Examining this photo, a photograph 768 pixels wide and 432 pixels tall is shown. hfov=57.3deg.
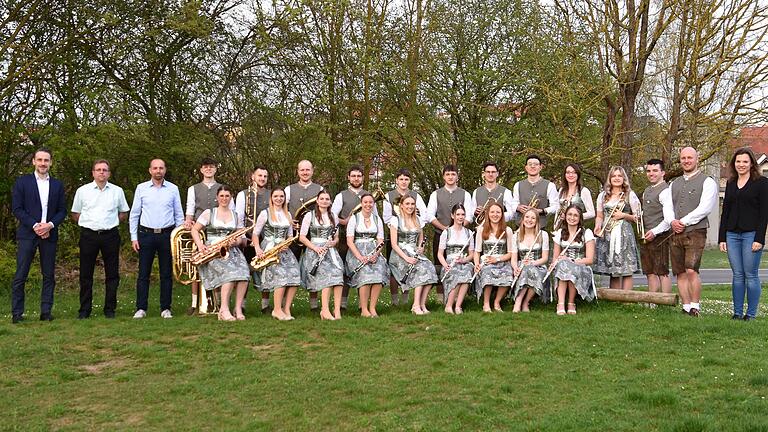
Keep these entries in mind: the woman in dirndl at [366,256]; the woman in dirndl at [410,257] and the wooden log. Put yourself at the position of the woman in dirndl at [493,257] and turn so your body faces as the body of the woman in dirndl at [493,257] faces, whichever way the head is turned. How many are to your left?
1

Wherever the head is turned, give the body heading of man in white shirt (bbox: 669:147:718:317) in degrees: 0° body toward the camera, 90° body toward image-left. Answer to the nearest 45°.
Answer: approximately 45°

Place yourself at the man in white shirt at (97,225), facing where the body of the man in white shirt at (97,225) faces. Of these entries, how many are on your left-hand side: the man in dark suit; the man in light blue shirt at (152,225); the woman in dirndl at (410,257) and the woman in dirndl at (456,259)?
3

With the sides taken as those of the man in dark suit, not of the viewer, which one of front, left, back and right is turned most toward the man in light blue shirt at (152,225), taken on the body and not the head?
left

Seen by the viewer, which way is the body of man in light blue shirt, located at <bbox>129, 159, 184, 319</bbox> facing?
toward the camera

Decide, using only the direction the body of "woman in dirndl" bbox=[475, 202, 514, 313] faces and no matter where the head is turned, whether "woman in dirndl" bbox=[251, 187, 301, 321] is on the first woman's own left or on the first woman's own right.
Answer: on the first woman's own right

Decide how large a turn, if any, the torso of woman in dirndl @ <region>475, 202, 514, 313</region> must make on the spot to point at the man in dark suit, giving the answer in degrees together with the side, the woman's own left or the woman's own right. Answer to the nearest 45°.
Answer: approximately 90° to the woman's own right
